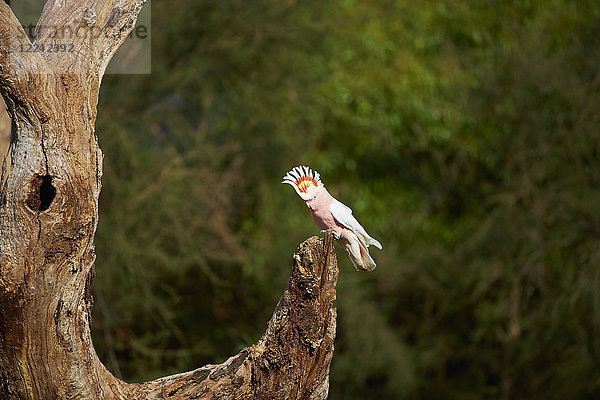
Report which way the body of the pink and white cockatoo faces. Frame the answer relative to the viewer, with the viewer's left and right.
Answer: facing to the left of the viewer
